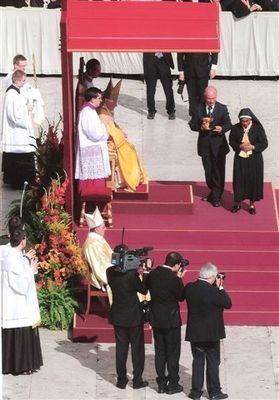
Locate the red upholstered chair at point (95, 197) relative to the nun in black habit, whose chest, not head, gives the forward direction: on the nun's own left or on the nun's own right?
on the nun's own right

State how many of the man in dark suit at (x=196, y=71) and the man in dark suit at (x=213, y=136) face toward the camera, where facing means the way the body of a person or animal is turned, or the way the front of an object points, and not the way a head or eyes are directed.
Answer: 2

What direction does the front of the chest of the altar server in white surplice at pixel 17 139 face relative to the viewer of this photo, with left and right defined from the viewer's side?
facing to the right of the viewer

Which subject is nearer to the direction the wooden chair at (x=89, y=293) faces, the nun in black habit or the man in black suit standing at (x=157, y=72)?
the nun in black habit

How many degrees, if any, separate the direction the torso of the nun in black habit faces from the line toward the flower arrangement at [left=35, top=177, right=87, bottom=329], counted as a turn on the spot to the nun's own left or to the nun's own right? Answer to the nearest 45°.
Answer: approximately 45° to the nun's own right

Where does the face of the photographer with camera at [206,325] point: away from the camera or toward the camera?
away from the camera

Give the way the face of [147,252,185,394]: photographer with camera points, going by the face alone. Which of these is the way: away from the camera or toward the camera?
away from the camera

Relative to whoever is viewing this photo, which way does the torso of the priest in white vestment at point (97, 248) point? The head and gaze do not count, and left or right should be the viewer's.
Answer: facing to the right of the viewer

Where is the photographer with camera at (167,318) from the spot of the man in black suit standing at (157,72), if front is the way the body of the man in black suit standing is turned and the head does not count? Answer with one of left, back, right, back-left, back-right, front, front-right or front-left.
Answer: front

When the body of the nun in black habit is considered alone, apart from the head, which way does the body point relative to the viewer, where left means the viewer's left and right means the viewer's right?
facing the viewer

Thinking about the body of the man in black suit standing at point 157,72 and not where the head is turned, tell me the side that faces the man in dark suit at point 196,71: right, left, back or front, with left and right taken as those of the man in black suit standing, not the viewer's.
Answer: left

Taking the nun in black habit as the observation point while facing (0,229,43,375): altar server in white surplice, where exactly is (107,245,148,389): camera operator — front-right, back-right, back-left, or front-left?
front-left

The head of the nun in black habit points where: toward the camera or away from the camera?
toward the camera
